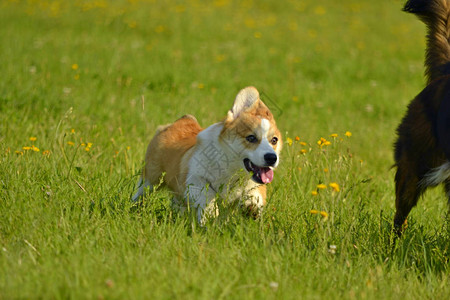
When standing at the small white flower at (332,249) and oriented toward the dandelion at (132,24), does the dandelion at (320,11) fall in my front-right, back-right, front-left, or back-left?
front-right

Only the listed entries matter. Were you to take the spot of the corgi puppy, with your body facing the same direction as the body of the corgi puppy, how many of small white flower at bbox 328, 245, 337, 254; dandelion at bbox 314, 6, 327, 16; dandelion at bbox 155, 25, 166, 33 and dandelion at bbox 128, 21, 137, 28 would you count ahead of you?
1

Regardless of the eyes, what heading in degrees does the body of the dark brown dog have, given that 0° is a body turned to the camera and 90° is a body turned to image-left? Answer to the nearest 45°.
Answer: approximately 270°

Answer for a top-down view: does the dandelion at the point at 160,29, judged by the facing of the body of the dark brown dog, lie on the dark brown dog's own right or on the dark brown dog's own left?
on the dark brown dog's own left

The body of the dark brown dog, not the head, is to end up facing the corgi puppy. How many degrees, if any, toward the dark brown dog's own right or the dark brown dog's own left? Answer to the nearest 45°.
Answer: approximately 180°

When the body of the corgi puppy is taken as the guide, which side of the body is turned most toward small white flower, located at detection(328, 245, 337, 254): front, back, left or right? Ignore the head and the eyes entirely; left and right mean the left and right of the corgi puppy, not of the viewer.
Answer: front

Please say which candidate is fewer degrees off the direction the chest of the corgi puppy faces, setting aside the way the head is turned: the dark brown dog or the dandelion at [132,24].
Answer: the dark brown dog

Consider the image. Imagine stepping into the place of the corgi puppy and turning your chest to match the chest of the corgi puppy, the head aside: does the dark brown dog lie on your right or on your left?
on your left

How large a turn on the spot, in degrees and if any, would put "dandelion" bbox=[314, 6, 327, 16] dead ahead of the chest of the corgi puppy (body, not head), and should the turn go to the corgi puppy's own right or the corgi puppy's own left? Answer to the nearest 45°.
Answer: approximately 135° to the corgi puppy's own left

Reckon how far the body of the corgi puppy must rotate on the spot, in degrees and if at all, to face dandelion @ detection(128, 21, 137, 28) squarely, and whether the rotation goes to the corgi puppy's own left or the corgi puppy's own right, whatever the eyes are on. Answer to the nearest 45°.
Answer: approximately 135° to the corgi puppy's own left

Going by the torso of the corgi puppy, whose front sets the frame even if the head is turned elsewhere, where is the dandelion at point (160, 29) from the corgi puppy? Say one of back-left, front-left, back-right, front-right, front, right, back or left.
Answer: back-left

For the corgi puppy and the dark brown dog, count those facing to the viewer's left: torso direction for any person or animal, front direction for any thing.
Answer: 0

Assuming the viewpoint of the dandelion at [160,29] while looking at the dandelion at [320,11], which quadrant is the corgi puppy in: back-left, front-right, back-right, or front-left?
back-right
